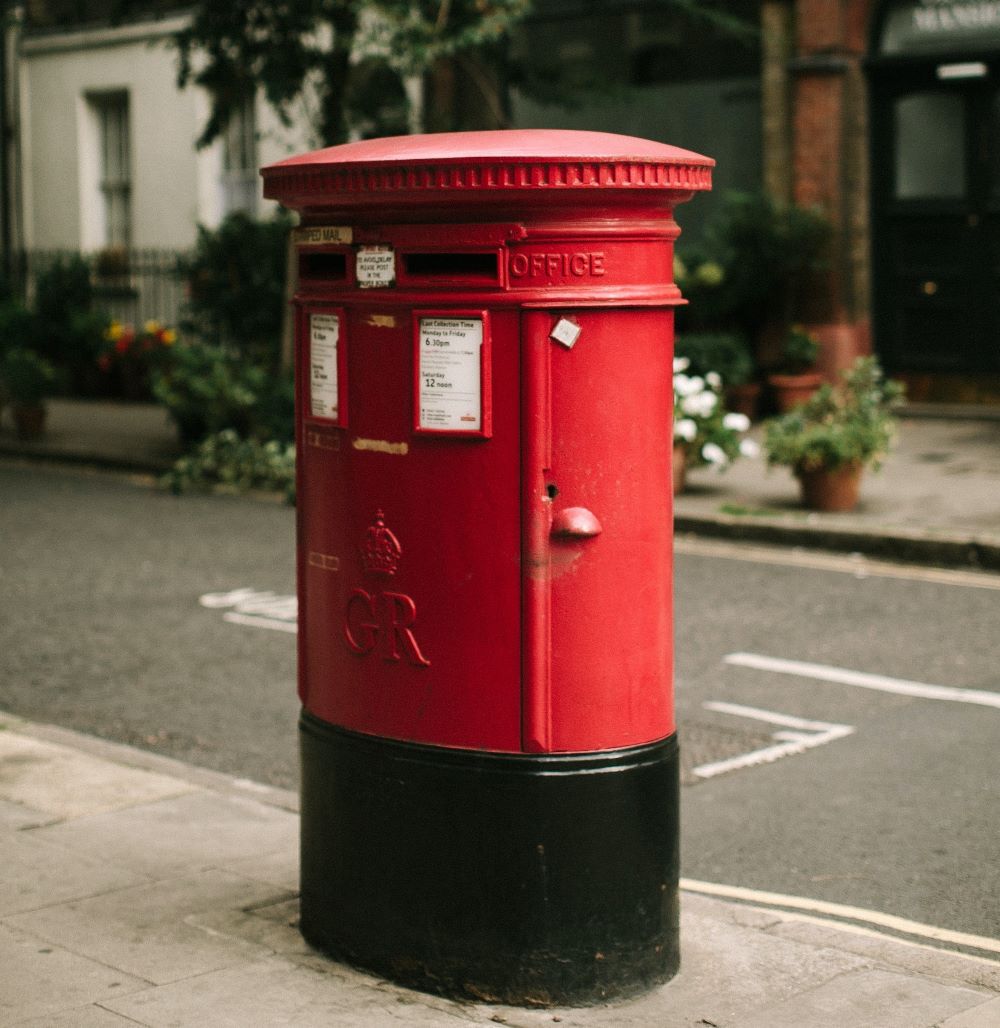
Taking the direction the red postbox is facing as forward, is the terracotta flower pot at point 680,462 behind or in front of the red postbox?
behind

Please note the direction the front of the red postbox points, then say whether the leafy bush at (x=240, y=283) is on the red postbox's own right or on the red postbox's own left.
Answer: on the red postbox's own right

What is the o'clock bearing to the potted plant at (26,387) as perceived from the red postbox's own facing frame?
The potted plant is roughly at 4 o'clock from the red postbox.

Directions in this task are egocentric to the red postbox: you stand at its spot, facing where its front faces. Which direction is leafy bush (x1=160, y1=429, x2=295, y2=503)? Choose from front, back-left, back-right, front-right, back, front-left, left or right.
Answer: back-right

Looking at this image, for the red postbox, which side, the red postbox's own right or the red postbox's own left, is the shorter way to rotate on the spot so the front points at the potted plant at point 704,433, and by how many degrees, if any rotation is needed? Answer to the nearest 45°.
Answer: approximately 135° to the red postbox's own right

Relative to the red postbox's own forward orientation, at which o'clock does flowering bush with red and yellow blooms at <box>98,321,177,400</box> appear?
The flowering bush with red and yellow blooms is roughly at 4 o'clock from the red postbox.

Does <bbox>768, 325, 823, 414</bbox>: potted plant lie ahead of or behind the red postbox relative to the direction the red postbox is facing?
behind

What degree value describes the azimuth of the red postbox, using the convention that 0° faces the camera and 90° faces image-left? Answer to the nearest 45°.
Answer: approximately 45°
